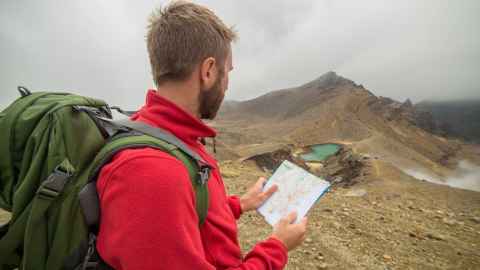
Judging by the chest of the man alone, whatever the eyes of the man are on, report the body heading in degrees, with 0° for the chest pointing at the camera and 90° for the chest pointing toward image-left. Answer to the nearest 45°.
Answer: approximately 270°

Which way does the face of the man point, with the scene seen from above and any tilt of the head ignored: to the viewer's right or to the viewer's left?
to the viewer's right
